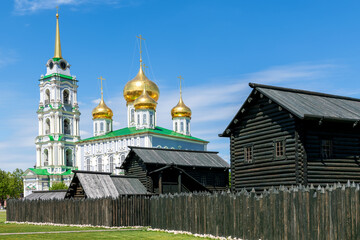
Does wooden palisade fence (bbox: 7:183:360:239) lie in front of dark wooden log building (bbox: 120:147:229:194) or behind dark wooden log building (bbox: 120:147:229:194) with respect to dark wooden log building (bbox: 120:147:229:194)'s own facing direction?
in front

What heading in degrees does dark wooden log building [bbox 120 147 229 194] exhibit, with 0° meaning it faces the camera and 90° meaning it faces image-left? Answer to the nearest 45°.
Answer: approximately 315°

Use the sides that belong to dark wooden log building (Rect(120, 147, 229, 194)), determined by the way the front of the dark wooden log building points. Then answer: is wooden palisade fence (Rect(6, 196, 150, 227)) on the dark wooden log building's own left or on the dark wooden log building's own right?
on the dark wooden log building's own right

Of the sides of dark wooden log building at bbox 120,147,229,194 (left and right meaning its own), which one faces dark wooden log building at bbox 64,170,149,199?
right
